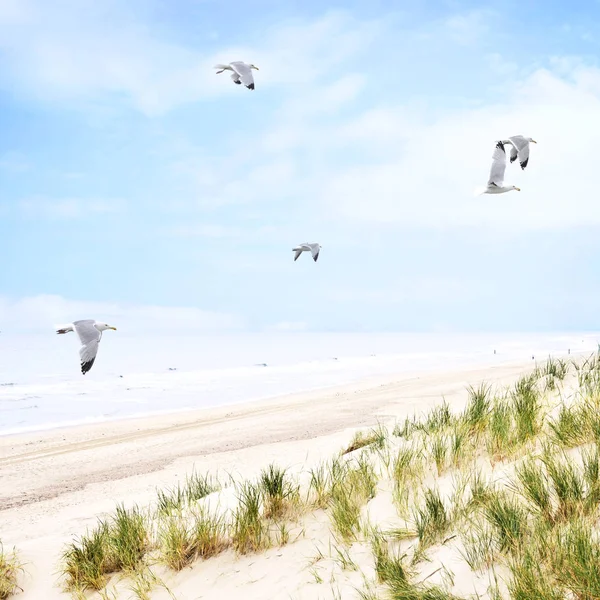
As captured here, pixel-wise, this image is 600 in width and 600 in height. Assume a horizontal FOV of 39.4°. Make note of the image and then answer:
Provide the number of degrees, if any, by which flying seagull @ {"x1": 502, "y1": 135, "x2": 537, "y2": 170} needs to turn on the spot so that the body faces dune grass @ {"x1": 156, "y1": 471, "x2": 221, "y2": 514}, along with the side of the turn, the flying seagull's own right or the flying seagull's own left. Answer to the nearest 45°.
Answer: approximately 135° to the flying seagull's own right

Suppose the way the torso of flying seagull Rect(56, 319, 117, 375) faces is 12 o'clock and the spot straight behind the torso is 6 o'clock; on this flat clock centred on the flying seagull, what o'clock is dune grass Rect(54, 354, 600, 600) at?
The dune grass is roughly at 2 o'clock from the flying seagull.

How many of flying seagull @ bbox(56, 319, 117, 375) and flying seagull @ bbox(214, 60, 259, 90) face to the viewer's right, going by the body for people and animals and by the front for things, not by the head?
2

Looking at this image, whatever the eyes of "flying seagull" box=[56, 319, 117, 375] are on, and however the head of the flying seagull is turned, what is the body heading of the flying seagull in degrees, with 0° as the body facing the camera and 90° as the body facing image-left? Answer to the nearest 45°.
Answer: approximately 270°

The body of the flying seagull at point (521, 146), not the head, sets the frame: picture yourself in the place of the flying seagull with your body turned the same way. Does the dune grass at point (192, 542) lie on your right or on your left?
on your right

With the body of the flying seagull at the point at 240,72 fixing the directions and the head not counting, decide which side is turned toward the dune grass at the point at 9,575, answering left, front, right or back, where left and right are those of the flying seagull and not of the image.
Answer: right

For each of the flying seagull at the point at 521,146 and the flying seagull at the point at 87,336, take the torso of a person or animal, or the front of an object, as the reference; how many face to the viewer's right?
2

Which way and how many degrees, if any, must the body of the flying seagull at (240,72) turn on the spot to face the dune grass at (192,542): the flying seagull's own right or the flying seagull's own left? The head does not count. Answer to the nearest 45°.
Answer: approximately 90° to the flying seagull's own right

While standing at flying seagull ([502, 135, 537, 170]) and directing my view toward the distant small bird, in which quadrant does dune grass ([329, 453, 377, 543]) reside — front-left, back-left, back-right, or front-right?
back-left

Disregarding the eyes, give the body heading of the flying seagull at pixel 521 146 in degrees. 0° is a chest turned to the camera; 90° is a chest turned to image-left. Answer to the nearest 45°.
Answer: approximately 270°

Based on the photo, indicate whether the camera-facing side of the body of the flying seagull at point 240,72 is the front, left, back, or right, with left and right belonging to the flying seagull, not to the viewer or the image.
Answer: right
